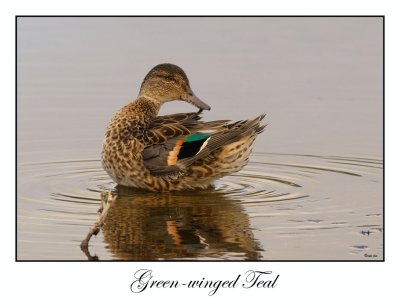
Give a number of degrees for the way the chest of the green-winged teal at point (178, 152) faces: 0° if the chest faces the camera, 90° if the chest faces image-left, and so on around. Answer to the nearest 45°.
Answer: approximately 90°
